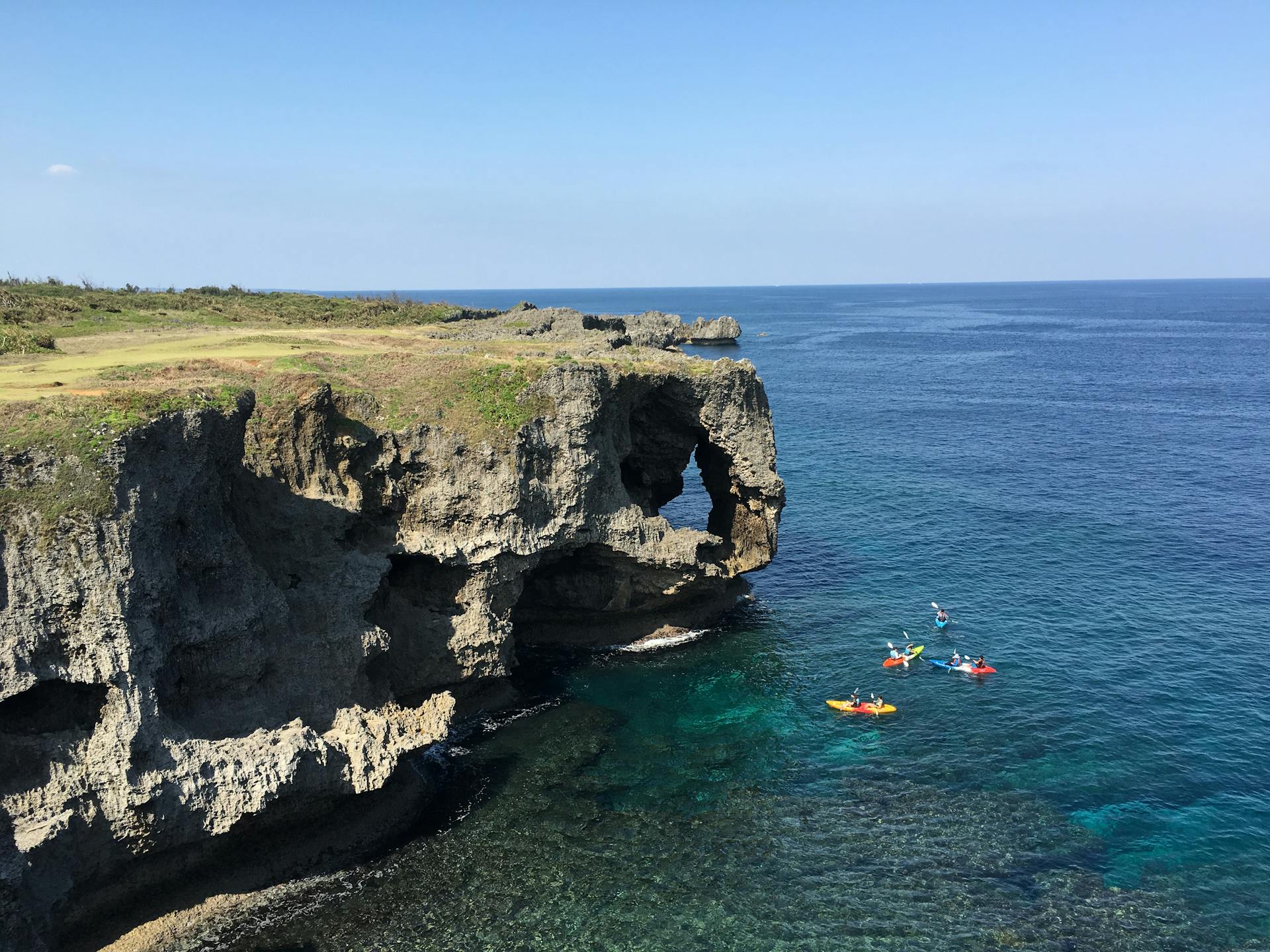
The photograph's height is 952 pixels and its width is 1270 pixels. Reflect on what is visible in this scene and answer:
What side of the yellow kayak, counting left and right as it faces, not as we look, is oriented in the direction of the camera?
left

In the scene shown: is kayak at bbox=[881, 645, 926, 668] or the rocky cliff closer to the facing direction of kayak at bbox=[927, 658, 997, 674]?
the kayak

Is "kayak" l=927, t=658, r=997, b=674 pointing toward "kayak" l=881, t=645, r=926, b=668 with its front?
yes

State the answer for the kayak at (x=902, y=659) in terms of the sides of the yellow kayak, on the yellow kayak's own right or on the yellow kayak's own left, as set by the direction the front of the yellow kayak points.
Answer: on the yellow kayak's own right

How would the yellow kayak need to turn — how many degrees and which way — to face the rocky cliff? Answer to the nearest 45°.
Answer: approximately 45° to its left

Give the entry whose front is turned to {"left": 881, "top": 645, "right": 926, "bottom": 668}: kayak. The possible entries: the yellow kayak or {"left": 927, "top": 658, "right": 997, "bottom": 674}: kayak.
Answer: {"left": 927, "top": 658, "right": 997, "bottom": 674}: kayak

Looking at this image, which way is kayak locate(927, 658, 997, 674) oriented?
to the viewer's left

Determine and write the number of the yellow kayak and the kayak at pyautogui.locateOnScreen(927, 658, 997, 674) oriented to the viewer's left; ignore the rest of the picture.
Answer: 2
